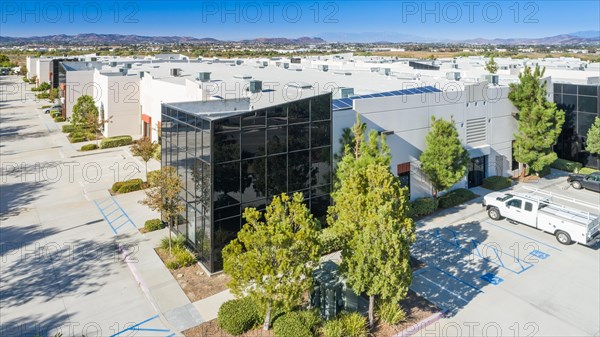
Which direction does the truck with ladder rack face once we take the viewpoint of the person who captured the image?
facing away from the viewer and to the left of the viewer

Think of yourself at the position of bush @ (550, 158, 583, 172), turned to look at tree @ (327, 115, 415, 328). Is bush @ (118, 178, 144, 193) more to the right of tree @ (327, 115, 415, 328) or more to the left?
right

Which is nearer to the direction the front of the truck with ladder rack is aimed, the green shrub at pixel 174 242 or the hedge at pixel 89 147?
the hedge

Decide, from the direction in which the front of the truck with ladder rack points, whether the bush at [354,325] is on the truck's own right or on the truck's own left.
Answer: on the truck's own left
